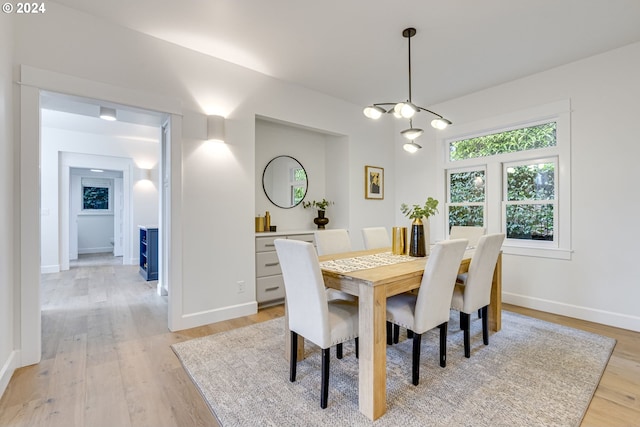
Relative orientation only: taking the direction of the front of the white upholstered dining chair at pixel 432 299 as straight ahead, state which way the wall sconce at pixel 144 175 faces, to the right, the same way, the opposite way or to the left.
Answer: the opposite way

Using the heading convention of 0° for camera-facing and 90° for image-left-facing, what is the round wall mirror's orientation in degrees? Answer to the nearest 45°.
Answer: approximately 315°

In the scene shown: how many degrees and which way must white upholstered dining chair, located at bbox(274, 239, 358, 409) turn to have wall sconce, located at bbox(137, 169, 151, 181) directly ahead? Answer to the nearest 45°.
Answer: approximately 90° to its left

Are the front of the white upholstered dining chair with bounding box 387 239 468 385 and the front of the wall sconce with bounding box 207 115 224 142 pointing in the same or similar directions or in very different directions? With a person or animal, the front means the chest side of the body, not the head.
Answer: very different directions

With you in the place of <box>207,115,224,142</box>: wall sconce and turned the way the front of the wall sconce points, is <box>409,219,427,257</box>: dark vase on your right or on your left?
on your left

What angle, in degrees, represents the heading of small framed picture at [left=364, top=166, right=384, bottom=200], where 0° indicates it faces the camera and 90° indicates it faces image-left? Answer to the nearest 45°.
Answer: approximately 315°

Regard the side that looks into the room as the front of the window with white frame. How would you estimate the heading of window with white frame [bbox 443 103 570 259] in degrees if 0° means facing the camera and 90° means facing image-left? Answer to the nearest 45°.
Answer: approximately 45°

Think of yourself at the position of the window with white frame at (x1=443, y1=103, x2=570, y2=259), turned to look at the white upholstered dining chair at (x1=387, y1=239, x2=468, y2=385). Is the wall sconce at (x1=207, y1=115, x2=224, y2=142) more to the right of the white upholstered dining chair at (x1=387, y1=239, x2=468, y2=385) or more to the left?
right

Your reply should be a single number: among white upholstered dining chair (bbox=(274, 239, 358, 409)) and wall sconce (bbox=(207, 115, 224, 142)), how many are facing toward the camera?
1

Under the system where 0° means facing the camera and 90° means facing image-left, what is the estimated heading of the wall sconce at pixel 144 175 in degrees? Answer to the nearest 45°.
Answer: approximately 0°

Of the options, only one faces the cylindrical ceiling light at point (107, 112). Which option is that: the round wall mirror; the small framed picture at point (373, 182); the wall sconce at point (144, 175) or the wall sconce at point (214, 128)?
the wall sconce at point (144, 175)
